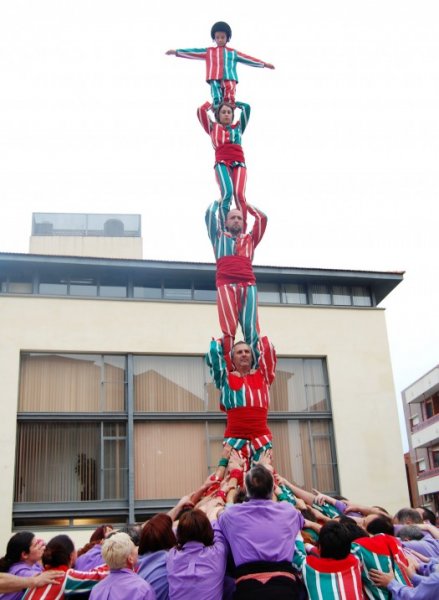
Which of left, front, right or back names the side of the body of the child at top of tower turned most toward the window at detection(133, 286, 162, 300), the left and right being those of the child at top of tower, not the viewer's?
back

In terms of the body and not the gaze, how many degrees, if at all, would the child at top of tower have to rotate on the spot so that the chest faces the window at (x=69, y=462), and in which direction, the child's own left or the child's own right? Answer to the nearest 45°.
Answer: approximately 135° to the child's own right

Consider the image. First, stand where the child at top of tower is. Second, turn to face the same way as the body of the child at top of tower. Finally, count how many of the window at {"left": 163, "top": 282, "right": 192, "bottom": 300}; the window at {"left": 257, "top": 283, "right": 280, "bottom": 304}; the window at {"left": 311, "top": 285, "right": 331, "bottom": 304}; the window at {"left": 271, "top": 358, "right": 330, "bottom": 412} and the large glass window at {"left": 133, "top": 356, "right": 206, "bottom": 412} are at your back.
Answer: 5

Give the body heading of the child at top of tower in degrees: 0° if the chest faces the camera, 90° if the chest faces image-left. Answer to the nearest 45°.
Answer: approximately 0°

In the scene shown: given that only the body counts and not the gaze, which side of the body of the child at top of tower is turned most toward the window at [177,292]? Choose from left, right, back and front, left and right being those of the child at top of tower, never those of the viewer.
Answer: back

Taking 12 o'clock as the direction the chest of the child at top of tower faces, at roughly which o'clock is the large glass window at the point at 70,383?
The large glass window is roughly at 5 o'clock from the child at top of tower.

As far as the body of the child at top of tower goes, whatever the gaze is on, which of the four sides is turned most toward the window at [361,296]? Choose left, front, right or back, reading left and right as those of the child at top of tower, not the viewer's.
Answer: back
